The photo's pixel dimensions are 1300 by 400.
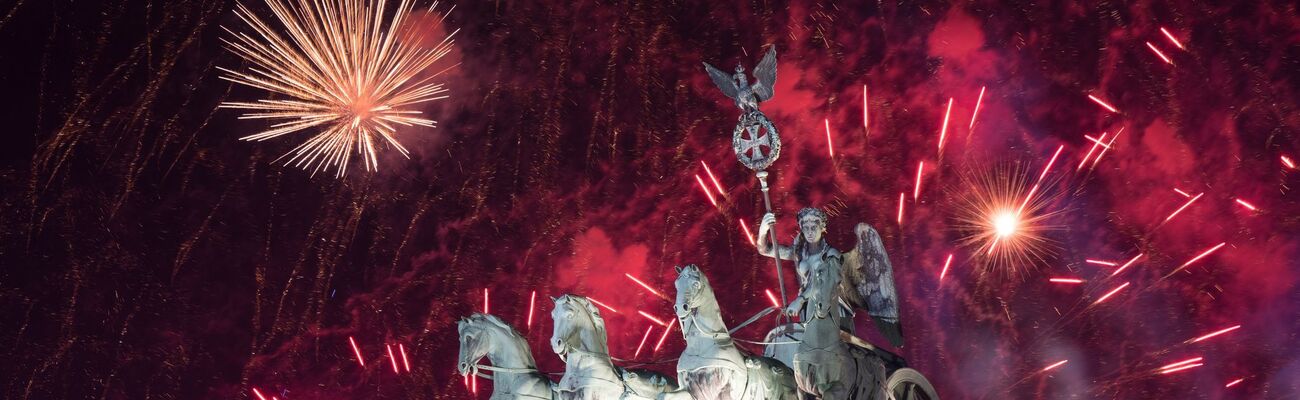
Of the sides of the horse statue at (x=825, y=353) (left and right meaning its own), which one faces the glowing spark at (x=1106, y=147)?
back

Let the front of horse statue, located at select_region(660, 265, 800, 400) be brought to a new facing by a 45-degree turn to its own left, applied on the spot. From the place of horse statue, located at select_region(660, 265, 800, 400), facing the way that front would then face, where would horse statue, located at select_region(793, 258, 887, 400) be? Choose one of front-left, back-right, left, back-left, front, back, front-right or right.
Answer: left

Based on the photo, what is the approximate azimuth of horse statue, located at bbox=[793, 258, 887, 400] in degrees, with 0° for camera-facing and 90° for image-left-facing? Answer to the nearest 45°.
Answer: approximately 45°

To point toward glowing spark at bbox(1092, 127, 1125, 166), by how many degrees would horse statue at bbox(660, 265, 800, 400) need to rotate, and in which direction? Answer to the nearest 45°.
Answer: approximately 180°

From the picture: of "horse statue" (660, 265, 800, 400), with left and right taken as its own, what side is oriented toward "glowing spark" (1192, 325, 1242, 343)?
back

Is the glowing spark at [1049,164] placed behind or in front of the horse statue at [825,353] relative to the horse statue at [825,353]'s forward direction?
behind

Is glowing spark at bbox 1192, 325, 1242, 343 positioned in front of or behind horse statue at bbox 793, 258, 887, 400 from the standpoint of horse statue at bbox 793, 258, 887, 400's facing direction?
behind

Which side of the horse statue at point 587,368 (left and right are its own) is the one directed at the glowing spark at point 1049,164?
back

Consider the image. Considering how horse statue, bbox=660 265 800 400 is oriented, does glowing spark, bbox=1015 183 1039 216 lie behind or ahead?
behind

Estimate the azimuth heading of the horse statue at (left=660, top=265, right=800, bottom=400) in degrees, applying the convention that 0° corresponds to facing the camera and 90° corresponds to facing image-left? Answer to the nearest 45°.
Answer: approximately 45°

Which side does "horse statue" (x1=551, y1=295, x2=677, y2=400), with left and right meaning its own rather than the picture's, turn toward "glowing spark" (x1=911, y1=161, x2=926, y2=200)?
back

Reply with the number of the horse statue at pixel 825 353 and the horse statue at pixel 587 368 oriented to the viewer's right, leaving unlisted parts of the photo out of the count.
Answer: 0

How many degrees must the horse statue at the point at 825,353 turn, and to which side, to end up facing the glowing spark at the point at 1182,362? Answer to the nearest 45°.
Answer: approximately 180°
